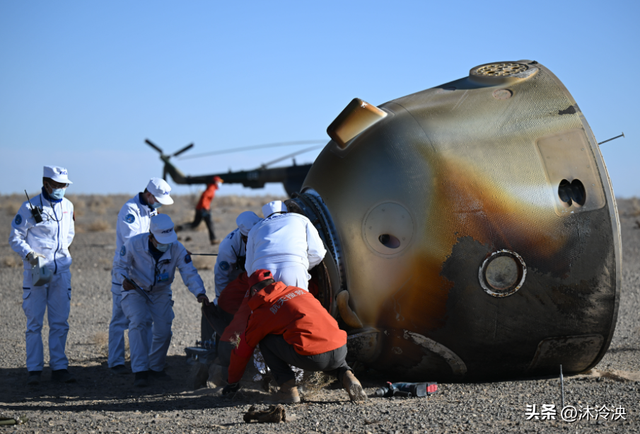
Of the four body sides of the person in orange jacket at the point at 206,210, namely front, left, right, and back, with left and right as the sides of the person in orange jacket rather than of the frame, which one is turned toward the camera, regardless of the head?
right

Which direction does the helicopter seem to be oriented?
to the viewer's right

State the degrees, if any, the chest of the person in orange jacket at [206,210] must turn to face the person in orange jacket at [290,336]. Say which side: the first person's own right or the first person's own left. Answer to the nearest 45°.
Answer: approximately 90° to the first person's own right

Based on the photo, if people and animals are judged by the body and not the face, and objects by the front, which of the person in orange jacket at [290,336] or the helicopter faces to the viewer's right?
the helicopter

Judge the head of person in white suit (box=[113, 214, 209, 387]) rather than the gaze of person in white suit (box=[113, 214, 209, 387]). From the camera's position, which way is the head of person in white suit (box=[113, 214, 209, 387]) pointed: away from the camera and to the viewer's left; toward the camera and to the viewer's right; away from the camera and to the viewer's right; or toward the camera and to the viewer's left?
toward the camera and to the viewer's right

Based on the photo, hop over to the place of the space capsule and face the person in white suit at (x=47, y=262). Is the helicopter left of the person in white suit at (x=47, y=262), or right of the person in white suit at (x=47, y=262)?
right

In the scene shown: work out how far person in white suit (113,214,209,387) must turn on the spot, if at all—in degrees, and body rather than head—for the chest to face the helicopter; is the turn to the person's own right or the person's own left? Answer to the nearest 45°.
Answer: approximately 135° to the person's own left

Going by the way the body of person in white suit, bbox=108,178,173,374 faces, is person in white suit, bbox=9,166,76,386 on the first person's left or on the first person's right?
on the first person's right
